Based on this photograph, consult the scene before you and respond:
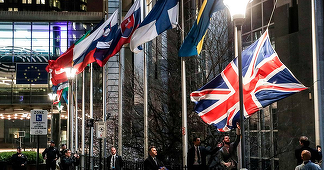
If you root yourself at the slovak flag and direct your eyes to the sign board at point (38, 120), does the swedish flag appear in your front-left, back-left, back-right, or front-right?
back-left

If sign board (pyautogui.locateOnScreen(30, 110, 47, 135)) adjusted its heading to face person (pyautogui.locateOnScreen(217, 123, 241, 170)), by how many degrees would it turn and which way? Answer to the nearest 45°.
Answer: approximately 45° to its left

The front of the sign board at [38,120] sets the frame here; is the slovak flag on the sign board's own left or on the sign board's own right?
on the sign board's own left

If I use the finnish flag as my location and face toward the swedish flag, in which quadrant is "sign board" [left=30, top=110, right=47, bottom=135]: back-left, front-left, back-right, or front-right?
back-right

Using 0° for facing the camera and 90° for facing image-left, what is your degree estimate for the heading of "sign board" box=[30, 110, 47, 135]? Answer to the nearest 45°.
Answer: approximately 0°
